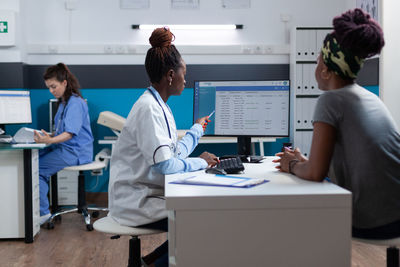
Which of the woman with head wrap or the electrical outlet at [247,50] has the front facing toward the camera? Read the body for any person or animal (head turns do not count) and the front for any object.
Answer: the electrical outlet

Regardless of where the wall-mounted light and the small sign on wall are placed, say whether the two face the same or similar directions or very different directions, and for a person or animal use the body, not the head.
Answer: same or similar directions

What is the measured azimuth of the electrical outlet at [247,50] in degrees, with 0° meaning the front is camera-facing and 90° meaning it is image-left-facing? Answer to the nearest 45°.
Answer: approximately 0°

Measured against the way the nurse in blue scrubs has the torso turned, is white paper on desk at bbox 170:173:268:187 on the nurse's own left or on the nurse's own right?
on the nurse's own left

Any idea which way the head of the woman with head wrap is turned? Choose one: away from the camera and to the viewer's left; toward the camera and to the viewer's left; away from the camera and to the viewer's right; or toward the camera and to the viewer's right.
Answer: away from the camera and to the viewer's left

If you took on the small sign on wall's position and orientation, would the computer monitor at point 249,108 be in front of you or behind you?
in front

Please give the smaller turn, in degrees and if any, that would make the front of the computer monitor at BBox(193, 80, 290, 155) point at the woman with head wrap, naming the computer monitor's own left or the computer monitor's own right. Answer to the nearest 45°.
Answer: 0° — it already faces them

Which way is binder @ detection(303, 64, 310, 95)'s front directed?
toward the camera
